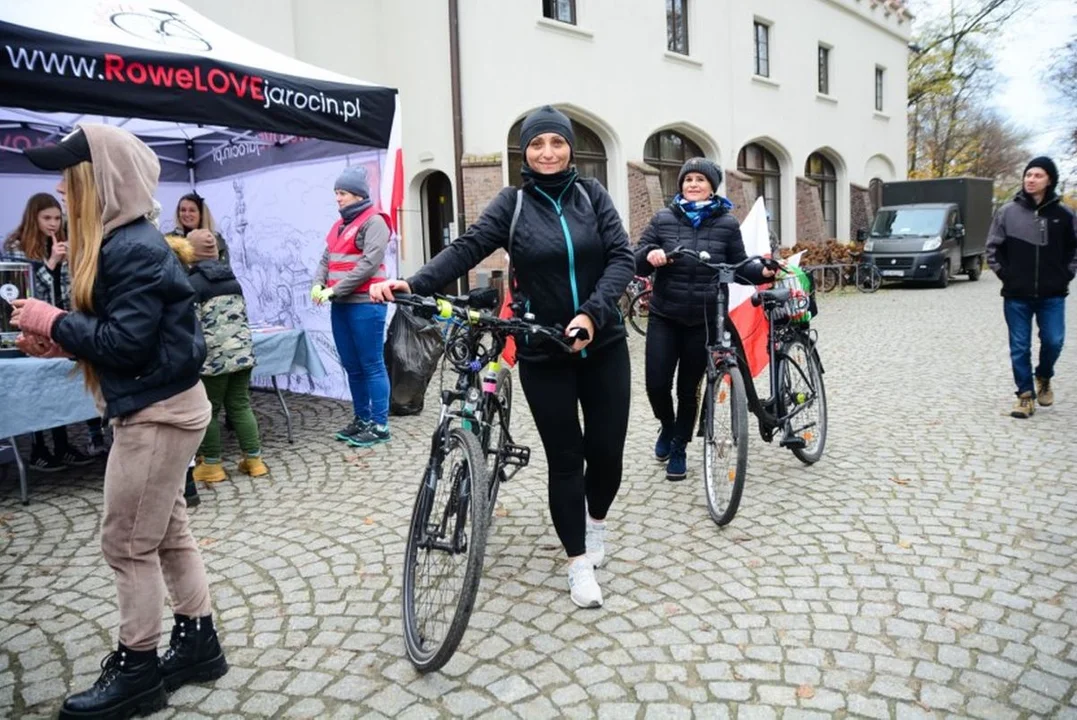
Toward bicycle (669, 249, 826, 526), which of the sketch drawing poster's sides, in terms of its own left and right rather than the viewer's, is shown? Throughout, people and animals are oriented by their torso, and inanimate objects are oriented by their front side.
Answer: left

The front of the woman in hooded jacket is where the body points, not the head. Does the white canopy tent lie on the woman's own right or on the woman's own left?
on the woman's own right

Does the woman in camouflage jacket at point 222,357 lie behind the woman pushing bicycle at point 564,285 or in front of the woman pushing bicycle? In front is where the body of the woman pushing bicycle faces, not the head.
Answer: behind

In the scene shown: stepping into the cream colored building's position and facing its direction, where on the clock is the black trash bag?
The black trash bag is roughly at 2 o'clock from the cream colored building.

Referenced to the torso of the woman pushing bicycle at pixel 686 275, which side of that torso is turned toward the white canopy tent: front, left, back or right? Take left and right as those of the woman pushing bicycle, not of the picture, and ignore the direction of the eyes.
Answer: right

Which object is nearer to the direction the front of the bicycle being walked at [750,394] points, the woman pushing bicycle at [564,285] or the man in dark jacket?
the woman pushing bicycle

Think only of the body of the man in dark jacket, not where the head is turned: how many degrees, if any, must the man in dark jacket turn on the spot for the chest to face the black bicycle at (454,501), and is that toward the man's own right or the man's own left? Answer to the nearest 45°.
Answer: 0° — they already face it

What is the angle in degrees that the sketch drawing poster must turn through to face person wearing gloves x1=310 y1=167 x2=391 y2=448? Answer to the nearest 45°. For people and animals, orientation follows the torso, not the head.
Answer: approximately 45° to its left

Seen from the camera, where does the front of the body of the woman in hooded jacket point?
to the viewer's left
